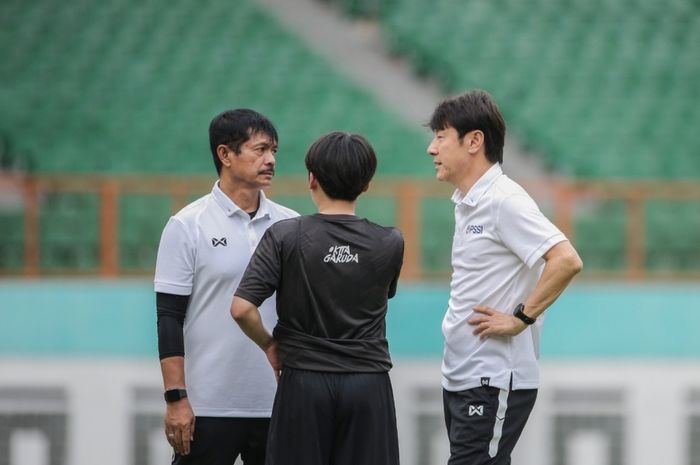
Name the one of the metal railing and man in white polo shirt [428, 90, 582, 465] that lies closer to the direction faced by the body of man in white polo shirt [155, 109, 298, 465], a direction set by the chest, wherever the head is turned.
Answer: the man in white polo shirt

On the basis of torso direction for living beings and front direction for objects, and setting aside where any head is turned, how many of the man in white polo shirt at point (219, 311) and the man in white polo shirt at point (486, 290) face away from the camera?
0

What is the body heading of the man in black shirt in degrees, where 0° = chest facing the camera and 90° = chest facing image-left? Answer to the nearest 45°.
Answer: approximately 180°

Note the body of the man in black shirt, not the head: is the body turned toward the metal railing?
yes

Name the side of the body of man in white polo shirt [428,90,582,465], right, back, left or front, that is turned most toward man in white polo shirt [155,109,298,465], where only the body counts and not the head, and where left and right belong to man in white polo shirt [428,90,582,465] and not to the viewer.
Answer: front

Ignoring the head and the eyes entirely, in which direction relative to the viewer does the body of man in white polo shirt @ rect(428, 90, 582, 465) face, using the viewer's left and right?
facing to the left of the viewer

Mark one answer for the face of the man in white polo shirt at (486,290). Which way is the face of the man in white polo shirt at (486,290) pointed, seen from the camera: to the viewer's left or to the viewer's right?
to the viewer's left

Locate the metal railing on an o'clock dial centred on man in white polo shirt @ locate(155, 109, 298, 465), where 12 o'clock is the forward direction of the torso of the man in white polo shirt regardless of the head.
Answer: The metal railing is roughly at 8 o'clock from the man in white polo shirt.

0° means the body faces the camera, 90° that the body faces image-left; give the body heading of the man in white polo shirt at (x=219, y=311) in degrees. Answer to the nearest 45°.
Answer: approximately 315°

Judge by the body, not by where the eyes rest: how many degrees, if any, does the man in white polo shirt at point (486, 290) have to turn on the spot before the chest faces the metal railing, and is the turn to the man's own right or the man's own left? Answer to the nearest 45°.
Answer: approximately 90° to the man's own right

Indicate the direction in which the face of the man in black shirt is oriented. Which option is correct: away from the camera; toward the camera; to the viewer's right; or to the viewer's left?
away from the camera

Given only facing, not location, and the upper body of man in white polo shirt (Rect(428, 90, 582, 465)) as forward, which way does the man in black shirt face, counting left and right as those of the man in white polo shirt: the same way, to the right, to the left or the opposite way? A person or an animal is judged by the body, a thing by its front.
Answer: to the right
